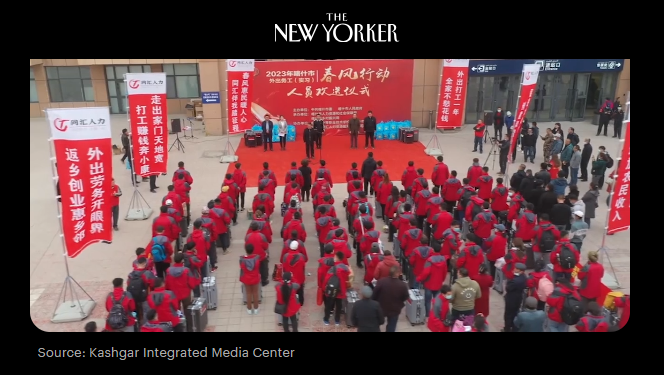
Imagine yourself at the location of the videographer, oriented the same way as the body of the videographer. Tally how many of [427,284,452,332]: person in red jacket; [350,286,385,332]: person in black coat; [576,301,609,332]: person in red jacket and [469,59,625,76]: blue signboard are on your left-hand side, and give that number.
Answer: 3

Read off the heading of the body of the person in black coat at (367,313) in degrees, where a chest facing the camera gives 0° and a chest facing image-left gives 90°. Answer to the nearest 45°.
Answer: approximately 180°

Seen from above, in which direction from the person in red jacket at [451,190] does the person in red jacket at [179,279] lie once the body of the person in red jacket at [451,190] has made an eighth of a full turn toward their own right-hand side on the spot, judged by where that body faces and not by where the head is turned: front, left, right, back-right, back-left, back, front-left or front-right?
back

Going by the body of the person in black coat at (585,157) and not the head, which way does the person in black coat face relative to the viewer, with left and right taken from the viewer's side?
facing to the left of the viewer

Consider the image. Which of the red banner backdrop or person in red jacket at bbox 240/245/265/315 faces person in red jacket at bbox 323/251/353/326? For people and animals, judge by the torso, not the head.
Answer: the red banner backdrop

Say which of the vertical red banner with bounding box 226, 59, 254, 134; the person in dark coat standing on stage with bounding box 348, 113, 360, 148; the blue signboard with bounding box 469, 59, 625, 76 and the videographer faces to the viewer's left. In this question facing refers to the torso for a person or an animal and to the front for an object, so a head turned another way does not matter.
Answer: the videographer

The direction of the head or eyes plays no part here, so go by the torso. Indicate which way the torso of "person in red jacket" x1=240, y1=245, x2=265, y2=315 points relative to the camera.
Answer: away from the camera

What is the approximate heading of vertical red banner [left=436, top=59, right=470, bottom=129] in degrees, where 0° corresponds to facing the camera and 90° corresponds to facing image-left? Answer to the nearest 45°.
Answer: approximately 0°

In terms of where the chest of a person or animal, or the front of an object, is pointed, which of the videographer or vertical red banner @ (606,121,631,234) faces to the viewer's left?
the videographer

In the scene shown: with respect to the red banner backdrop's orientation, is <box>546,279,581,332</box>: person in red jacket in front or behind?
in front

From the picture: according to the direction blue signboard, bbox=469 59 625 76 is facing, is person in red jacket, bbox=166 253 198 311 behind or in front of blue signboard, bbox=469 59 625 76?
in front

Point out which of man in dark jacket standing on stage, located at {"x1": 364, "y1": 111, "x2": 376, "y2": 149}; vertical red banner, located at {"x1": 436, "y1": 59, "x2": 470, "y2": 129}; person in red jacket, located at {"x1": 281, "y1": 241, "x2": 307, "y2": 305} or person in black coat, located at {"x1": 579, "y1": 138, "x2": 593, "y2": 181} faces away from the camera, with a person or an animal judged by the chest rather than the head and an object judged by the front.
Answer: the person in red jacket

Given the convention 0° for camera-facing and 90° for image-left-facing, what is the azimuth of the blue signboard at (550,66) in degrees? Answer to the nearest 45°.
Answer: approximately 0°

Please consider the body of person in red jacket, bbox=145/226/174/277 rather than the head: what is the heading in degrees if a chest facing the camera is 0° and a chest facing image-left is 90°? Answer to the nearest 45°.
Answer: approximately 180°

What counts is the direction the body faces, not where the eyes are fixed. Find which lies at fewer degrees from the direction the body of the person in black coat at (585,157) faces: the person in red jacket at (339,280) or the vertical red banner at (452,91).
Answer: the vertical red banner

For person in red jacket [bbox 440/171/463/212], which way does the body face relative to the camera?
away from the camera
